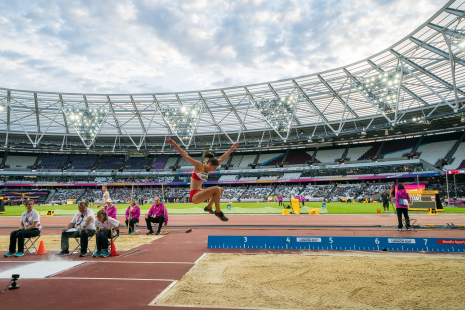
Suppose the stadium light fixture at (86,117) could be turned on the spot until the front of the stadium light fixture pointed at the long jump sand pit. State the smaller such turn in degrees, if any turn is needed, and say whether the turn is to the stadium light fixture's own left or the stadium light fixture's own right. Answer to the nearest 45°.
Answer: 0° — it already faces it

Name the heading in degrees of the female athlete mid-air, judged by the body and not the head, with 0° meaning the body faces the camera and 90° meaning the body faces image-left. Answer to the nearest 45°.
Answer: approximately 270°

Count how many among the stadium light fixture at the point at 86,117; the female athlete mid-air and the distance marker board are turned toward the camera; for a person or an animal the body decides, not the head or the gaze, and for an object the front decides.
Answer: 2

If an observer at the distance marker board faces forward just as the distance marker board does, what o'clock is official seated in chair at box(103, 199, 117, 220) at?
The official seated in chair is roughly at 3 o'clock from the distance marker board.

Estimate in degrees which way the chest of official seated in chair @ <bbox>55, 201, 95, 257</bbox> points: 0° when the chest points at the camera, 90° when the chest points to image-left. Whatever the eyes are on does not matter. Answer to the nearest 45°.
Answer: approximately 45°

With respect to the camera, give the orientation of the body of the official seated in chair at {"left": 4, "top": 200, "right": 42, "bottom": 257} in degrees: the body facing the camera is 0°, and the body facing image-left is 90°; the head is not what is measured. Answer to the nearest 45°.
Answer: approximately 45°

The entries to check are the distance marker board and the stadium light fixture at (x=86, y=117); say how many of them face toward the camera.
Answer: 2

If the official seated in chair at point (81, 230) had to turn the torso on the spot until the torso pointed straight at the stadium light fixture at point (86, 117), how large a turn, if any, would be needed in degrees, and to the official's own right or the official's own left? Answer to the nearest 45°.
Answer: approximately 135° to the official's own right

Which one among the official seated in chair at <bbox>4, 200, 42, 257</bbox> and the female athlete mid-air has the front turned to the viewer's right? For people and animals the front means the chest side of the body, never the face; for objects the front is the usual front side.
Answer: the female athlete mid-air

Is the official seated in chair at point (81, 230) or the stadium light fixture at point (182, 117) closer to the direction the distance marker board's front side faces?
the official seated in chair

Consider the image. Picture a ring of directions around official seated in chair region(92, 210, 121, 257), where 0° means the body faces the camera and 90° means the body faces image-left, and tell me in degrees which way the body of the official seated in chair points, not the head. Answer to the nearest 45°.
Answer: approximately 45°
